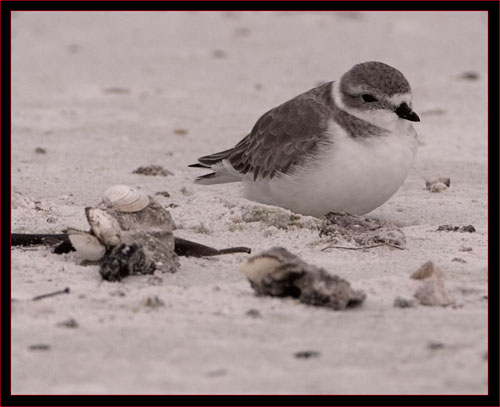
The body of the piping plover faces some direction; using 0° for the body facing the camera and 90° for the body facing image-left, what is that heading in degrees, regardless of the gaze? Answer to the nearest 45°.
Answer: approximately 315°

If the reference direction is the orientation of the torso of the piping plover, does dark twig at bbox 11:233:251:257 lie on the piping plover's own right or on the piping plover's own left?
on the piping plover's own right

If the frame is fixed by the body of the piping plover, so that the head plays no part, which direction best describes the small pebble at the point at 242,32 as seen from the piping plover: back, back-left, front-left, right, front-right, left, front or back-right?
back-left

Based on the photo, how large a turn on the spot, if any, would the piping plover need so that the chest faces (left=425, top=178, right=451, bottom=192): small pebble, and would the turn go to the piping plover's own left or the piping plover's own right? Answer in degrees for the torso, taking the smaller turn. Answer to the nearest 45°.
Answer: approximately 90° to the piping plover's own left

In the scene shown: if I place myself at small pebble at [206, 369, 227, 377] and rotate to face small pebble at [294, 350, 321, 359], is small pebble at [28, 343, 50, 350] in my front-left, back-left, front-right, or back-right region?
back-left

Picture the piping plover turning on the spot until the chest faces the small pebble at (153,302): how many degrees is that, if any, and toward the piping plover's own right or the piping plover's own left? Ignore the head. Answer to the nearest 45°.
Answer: approximately 90° to the piping plover's own right

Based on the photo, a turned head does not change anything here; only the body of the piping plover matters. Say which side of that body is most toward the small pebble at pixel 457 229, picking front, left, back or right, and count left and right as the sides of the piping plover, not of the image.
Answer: front

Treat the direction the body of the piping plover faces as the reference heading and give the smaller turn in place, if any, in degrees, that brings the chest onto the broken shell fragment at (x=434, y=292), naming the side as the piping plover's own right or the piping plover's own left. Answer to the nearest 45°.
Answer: approximately 45° to the piping plover's own right

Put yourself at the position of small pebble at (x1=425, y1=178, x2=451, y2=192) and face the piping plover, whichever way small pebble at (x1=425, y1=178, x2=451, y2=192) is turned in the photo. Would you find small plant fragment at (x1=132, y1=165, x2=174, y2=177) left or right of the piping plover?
right

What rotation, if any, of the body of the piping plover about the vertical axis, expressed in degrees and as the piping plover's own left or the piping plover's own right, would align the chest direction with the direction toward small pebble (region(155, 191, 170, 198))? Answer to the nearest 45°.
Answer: approximately 135° to the piping plover's own right

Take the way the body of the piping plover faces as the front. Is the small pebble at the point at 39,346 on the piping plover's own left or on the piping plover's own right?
on the piping plover's own right
